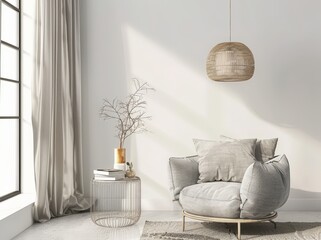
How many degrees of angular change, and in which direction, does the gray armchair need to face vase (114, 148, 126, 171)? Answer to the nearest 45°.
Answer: approximately 45° to its right

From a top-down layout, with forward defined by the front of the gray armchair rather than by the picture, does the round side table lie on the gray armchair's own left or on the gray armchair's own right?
on the gray armchair's own right

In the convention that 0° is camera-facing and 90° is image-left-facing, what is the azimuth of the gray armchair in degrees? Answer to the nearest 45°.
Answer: approximately 45°
